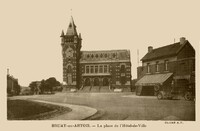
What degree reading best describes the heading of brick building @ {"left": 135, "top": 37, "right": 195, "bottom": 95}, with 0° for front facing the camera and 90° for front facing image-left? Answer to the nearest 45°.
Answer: approximately 45°

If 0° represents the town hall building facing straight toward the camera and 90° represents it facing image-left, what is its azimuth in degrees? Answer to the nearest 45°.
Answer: approximately 0°

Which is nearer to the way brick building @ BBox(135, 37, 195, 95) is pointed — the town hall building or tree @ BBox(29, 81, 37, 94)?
the tree

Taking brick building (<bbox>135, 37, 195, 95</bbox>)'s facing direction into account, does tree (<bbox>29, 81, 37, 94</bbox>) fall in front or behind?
in front

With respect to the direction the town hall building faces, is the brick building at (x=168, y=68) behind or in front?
in front
